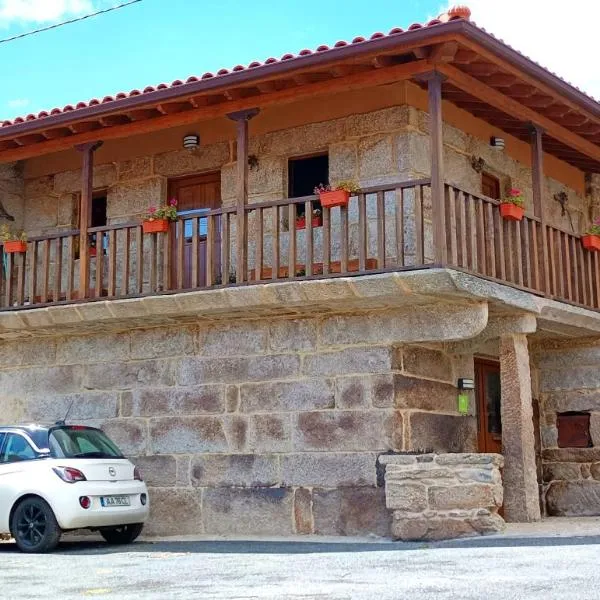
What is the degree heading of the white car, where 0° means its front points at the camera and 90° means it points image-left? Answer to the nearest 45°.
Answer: approximately 135°

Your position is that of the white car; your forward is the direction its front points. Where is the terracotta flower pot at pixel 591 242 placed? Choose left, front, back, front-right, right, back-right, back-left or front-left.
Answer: back-right

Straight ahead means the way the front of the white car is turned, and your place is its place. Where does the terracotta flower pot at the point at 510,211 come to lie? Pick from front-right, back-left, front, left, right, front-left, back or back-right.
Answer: back-right

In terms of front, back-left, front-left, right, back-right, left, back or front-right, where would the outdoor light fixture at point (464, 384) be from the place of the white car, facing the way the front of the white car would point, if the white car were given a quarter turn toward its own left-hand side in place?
back-left
